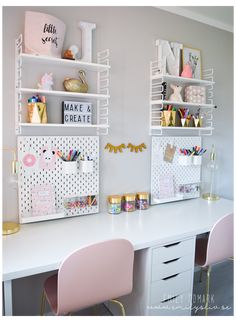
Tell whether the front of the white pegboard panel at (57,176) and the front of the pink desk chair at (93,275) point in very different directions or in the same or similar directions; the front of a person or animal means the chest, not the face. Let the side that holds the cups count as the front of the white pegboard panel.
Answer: very different directions

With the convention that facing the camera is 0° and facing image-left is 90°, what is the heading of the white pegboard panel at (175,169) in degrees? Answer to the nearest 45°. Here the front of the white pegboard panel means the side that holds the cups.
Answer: approximately 315°

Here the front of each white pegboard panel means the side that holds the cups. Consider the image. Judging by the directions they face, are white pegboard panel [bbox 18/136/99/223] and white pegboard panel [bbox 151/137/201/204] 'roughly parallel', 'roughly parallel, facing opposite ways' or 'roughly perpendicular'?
roughly parallel

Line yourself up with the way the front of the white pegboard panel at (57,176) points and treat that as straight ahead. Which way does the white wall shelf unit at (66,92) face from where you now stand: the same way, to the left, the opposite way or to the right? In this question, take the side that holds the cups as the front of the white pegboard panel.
the same way

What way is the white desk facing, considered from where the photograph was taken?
facing the viewer and to the right of the viewer

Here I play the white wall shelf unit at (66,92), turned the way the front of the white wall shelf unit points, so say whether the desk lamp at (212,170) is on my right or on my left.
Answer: on my left

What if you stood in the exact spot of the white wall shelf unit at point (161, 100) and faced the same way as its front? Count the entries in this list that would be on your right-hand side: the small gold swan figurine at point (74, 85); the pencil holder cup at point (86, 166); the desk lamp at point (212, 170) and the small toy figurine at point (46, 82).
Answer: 3

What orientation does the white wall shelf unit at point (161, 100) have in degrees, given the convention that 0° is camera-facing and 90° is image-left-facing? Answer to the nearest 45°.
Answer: approximately 315°

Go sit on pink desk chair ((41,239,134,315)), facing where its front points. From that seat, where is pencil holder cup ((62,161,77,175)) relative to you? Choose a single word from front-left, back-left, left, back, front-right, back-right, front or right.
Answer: front-right
